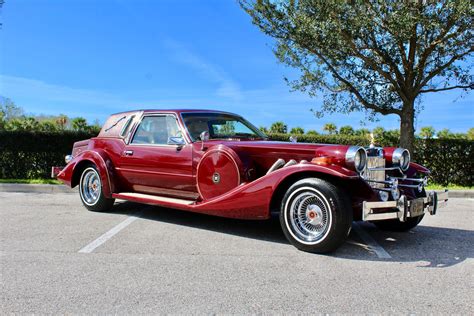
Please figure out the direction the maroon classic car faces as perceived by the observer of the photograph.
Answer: facing the viewer and to the right of the viewer

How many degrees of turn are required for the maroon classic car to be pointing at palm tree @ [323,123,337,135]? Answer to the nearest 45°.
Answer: approximately 135° to its left

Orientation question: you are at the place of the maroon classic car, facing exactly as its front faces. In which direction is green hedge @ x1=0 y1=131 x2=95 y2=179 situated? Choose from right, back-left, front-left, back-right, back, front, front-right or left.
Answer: back

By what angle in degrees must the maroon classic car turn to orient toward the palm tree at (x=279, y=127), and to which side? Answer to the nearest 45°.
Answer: approximately 135° to its left
